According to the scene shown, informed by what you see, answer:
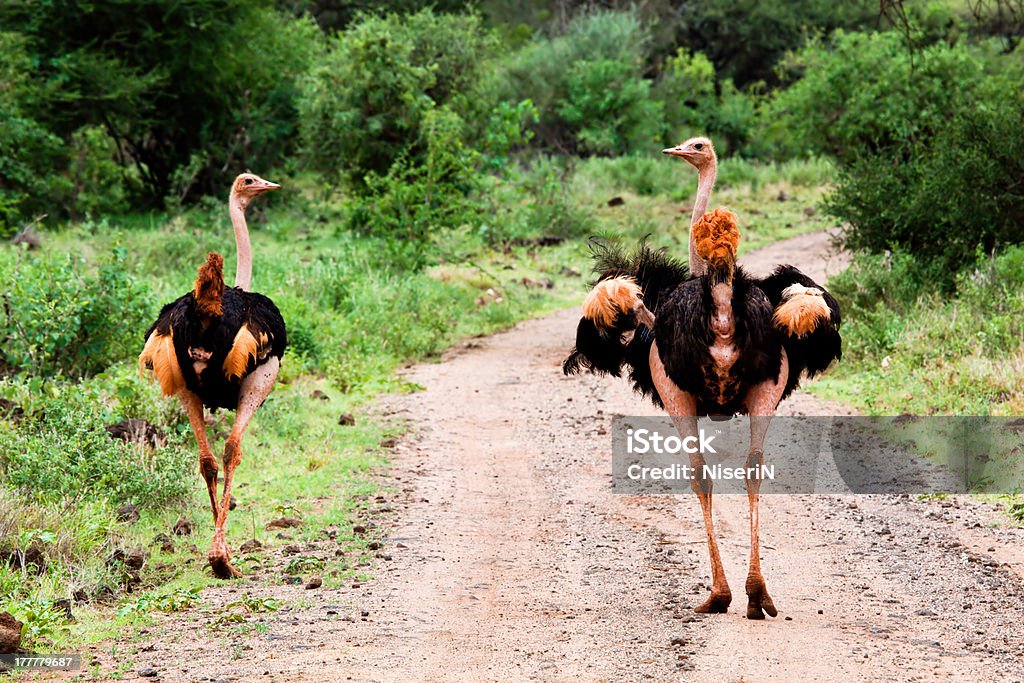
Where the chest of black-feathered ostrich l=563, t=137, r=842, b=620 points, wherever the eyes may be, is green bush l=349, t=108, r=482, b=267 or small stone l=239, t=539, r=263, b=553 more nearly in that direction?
the green bush

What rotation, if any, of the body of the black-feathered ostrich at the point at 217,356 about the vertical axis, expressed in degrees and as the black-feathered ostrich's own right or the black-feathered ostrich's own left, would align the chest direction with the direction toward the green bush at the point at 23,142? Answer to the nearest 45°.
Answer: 0° — it already faces it

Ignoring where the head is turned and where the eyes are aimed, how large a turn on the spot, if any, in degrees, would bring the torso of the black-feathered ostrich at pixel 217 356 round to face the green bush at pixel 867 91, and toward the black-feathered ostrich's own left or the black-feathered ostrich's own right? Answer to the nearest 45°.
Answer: approximately 45° to the black-feathered ostrich's own right

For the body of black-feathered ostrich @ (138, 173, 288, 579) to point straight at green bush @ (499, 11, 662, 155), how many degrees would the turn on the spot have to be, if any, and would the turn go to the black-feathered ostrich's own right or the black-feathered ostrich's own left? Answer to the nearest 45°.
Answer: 0° — it already faces it

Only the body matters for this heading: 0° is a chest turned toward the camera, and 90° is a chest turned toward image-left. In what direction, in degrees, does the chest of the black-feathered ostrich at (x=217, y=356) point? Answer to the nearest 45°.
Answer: approximately 180°

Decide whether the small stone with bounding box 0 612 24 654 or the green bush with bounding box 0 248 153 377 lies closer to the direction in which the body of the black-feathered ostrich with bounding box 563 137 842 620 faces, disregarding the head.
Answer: the green bush

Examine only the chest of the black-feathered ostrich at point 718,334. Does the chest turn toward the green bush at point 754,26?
yes

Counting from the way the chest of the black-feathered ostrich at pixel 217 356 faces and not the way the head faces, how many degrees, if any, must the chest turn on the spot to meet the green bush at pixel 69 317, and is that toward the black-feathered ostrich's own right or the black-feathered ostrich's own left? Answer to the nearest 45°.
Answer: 0° — it already faces it

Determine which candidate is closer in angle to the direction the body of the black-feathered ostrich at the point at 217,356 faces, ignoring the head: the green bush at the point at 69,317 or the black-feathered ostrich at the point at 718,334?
the green bush

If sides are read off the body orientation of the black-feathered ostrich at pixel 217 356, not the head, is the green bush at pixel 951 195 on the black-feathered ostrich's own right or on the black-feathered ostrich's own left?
on the black-feathered ostrich's own right

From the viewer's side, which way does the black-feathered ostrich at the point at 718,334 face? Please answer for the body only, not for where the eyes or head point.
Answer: away from the camera

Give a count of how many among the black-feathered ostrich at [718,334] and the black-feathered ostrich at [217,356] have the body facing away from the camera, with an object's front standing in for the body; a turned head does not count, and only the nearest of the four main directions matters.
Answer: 2
